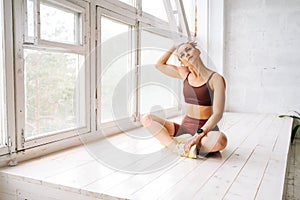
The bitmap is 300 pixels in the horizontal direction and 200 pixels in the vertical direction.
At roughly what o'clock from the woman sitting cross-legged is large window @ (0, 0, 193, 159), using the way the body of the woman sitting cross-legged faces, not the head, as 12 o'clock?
The large window is roughly at 2 o'clock from the woman sitting cross-legged.

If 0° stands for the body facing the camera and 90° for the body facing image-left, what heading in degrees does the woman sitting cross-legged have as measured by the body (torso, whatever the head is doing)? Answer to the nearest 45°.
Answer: approximately 45°

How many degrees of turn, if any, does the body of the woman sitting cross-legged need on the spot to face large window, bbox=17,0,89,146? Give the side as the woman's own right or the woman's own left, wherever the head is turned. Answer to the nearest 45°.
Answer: approximately 45° to the woman's own right
